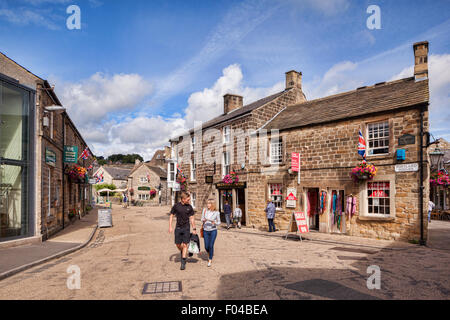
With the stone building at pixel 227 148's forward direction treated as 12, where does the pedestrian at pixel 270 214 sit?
The pedestrian is roughly at 10 o'clock from the stone building.

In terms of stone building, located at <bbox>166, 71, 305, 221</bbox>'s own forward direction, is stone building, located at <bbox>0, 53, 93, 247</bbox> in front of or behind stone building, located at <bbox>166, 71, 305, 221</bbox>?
in front

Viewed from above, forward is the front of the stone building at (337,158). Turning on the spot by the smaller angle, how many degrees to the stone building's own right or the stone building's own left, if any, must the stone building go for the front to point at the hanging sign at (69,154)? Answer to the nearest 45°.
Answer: approximately 45° to the stone building's own right

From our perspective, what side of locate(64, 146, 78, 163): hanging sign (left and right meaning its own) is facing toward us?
front

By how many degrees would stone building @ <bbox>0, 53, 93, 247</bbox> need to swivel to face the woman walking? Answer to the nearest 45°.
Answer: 0° — it already faces them

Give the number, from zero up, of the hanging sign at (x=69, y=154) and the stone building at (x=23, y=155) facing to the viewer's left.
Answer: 0

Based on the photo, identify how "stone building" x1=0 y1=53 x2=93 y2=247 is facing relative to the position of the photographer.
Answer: facing the viewer and to the right of the viewer

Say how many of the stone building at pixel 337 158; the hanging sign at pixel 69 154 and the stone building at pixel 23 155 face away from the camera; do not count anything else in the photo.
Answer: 0

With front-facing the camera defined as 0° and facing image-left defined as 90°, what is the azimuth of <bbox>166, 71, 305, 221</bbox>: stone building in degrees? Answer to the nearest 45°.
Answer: approximately 45°
